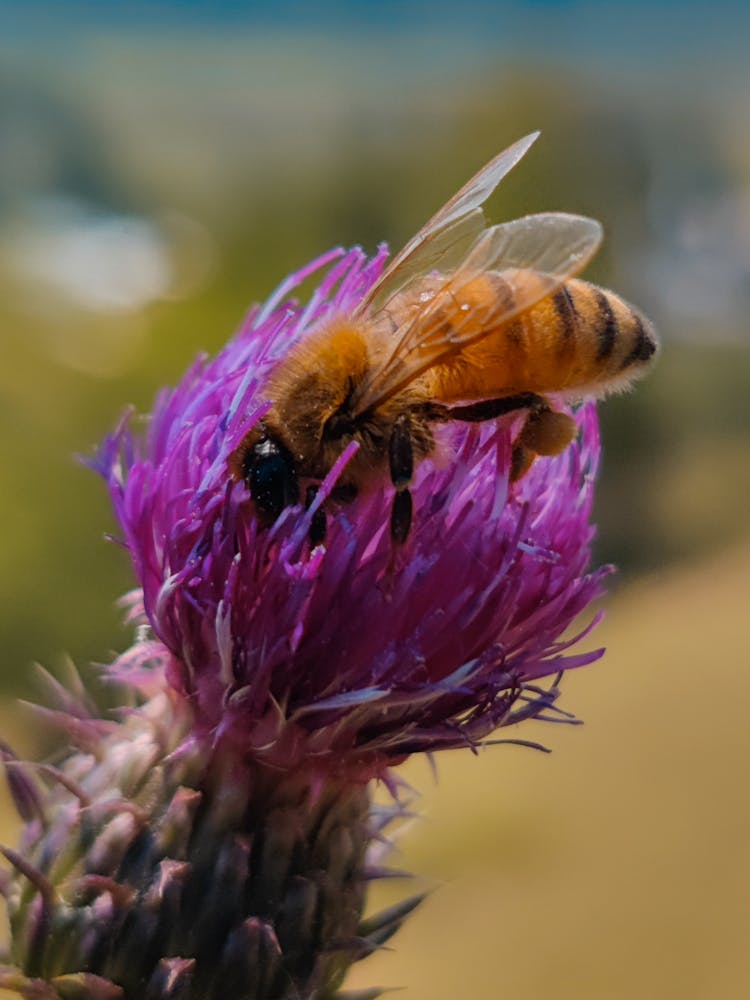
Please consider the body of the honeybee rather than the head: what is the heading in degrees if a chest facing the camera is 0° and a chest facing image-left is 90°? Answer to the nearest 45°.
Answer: approximately 90°
